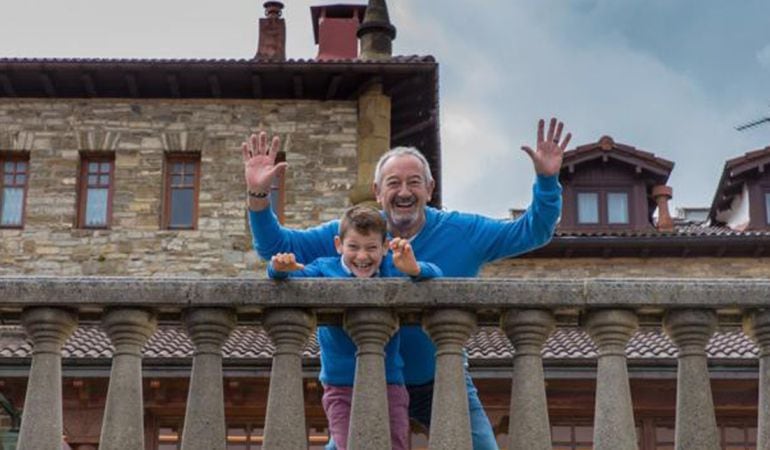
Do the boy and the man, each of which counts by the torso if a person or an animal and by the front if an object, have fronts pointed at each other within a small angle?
no

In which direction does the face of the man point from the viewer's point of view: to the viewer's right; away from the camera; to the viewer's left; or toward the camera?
toward the camera

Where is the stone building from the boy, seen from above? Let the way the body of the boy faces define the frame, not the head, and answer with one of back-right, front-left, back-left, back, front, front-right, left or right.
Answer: back

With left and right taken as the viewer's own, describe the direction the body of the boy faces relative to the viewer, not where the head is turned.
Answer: facing the viewer

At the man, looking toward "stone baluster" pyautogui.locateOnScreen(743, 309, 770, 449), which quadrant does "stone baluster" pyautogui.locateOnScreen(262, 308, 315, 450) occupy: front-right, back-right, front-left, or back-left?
back-right

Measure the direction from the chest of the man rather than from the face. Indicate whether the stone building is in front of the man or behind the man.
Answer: behind

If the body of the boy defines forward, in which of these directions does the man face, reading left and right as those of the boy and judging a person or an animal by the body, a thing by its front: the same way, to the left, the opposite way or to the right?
the same way

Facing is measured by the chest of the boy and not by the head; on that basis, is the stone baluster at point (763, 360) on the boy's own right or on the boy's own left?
on the boy's own left

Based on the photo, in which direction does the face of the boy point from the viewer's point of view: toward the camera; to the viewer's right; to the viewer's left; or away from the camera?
toward the camera

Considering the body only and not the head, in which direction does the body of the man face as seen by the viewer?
toward the camera
